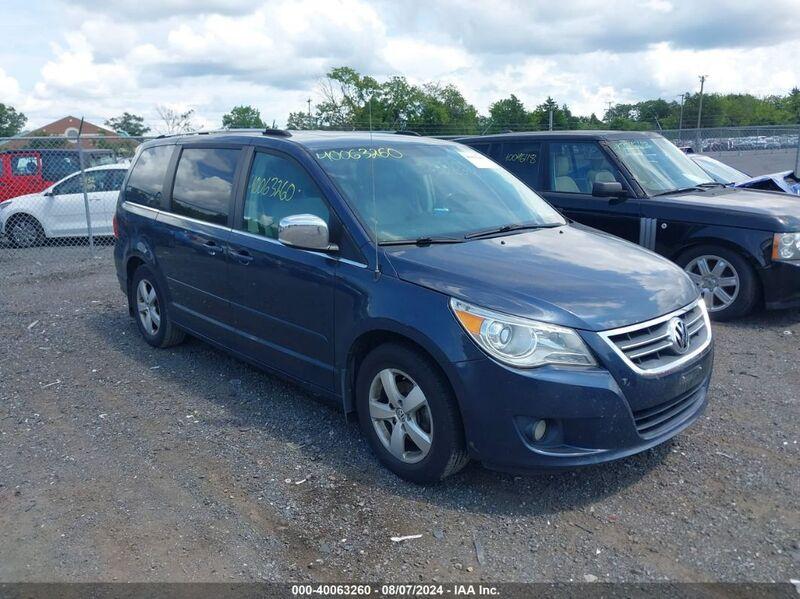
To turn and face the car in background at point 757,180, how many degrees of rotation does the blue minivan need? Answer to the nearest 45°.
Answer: approximately 90° to its left

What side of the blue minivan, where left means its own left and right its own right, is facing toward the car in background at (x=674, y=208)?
left

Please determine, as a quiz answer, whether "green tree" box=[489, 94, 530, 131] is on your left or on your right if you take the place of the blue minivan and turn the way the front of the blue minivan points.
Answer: on your left

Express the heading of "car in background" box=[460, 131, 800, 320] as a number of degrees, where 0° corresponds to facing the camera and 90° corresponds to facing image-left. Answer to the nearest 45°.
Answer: approximately 315°

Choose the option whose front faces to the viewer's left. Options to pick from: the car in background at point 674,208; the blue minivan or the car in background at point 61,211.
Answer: the car in background at point 61,211

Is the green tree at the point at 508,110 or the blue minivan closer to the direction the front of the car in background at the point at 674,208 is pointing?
the blue minivan

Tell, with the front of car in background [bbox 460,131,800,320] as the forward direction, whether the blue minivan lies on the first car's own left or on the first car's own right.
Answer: on the first car's own right

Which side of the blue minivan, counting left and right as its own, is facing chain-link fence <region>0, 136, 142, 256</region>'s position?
back

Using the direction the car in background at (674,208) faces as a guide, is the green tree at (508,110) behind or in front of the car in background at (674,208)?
behind

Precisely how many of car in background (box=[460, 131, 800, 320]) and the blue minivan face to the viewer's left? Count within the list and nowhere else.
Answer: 0

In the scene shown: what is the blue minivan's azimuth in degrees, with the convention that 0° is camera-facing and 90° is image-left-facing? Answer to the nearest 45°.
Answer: approximately 315°

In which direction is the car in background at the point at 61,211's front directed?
to the viewer's left

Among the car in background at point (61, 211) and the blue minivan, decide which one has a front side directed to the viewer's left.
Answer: the car in background
